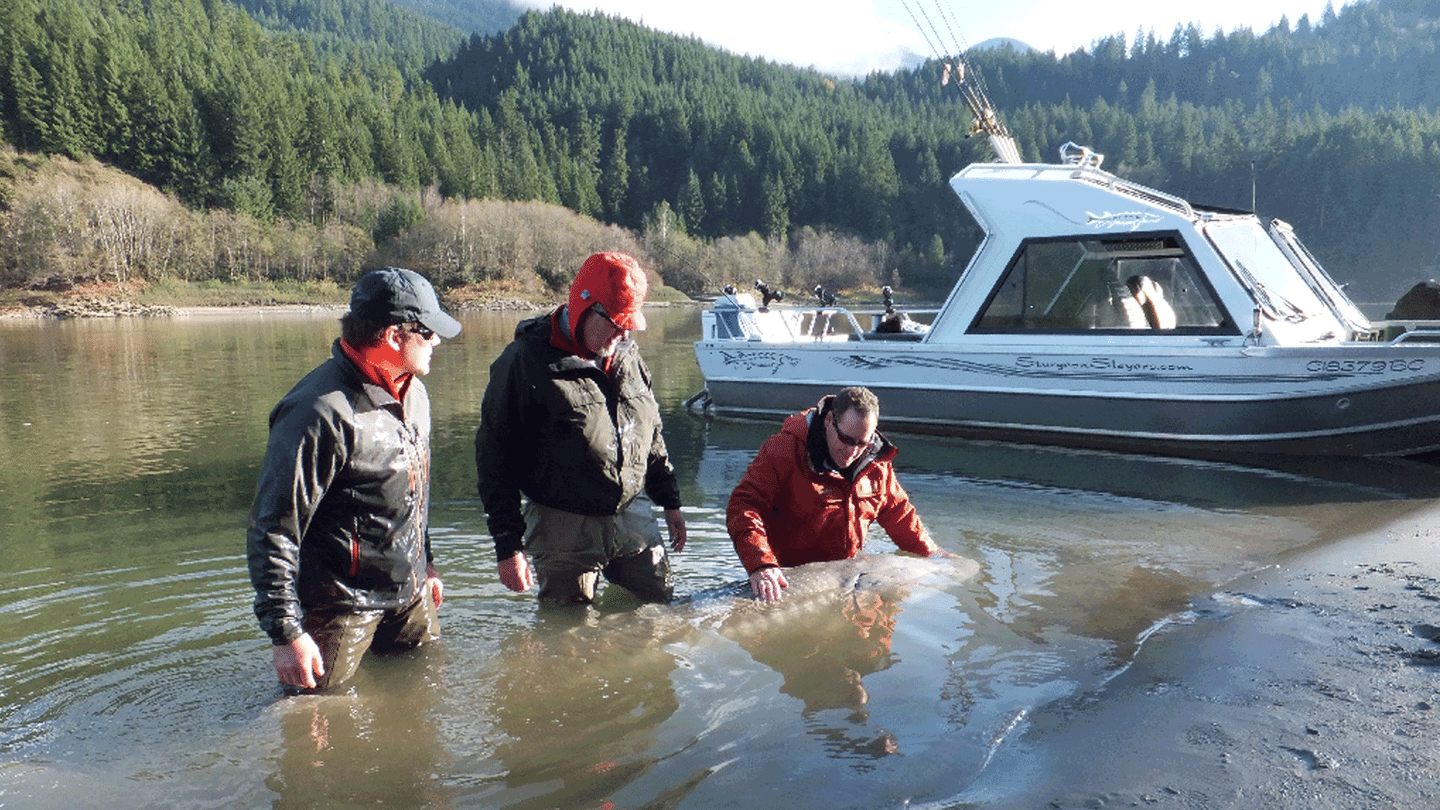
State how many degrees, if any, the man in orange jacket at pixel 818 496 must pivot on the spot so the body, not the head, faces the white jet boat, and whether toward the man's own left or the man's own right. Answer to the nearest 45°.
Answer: approximately 90° to the man's own left

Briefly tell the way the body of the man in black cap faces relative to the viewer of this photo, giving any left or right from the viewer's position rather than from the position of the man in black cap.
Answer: facing the viewer and to the right of the viewer

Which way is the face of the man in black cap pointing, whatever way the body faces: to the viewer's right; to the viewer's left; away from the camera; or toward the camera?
to the viewer's right

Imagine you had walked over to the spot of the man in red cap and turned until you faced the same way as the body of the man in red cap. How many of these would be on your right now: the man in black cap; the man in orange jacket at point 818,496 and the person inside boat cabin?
1

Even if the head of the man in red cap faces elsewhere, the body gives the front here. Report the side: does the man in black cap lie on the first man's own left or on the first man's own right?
on the first man's own right

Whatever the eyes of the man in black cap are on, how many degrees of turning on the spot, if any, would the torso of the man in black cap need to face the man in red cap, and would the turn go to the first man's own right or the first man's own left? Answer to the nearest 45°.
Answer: approximately 90° to the first man's own left

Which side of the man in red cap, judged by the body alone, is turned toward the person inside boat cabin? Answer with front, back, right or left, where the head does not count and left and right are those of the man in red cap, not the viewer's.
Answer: left
